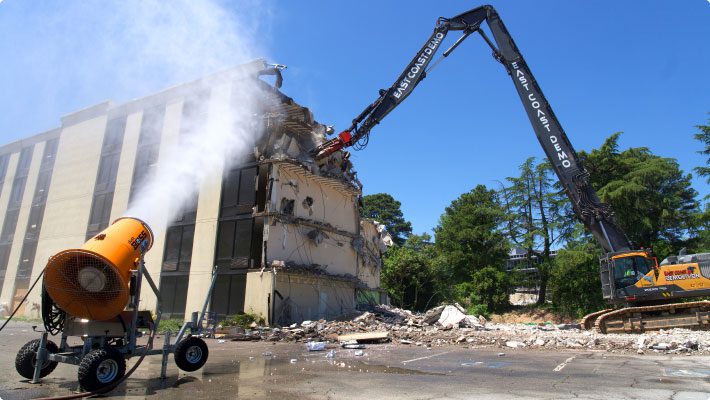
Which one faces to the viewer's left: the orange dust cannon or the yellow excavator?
the yellow excavator

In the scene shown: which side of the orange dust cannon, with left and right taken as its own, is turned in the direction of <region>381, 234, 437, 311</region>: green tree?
front

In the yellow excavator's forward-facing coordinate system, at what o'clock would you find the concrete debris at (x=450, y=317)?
The concrete debris is roughly at 1 o'clock from the yellow excavator.

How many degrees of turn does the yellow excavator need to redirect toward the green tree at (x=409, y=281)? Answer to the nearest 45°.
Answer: approximately 45° to its right

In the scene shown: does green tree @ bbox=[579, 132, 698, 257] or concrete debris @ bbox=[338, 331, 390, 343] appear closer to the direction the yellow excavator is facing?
the concrete debris

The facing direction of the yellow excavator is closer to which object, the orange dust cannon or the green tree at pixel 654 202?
the orange dust cannon

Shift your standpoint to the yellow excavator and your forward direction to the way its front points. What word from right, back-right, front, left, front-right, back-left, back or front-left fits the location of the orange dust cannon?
front-left

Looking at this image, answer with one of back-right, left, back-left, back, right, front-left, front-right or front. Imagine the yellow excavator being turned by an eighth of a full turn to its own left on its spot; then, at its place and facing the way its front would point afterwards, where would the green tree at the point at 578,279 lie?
back-right

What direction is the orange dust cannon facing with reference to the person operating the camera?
facing away from the viewer and to the right of the viewer

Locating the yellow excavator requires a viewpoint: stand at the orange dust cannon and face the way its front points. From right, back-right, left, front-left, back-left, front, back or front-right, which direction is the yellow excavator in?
front-right

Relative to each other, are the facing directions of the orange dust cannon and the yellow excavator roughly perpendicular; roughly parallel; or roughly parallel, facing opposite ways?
roughly perpendicular

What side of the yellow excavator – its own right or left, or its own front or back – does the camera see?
left

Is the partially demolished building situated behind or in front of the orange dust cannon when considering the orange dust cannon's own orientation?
in front

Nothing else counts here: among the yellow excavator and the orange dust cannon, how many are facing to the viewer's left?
1

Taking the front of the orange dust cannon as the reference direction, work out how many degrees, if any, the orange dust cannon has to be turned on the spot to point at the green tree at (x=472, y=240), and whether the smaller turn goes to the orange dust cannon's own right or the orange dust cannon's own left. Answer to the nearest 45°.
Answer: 0° — it already faces it

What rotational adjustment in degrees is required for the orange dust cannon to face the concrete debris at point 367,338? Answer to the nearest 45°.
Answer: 0° — it already faces it

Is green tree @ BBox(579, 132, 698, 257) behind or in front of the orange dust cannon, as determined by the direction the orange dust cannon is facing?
in front
